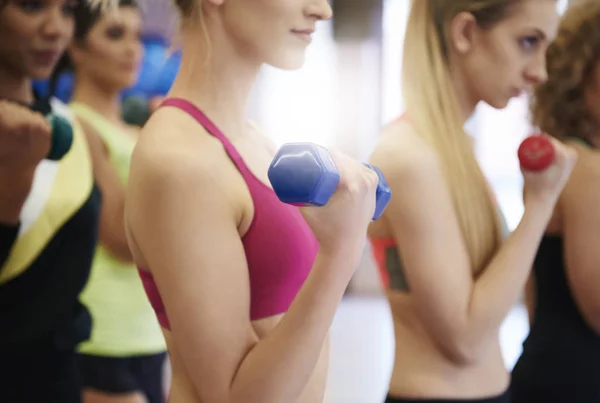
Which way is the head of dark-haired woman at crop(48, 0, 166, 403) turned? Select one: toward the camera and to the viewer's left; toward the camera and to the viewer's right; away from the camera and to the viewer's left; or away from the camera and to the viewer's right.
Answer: toward the camera and to the viewer's right

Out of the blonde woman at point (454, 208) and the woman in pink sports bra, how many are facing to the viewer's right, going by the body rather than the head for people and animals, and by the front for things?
2

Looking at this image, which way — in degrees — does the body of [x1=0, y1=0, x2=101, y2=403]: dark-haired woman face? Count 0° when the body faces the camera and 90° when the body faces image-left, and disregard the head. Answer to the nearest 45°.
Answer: approximately 315°

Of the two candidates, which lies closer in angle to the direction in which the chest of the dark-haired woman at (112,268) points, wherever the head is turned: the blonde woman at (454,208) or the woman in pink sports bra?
the blonde woman

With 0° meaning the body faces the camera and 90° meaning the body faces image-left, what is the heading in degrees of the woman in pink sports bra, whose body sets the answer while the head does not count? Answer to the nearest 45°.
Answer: approximately 270°

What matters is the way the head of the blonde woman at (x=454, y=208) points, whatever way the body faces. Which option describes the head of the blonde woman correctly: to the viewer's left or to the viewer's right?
to the viewer's right

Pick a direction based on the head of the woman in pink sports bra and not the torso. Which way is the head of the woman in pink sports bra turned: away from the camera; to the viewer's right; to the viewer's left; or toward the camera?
to the viewer's right

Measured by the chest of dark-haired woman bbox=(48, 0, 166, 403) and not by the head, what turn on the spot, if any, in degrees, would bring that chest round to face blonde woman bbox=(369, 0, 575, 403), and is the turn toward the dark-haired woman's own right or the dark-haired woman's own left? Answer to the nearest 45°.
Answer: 0° — they already face them

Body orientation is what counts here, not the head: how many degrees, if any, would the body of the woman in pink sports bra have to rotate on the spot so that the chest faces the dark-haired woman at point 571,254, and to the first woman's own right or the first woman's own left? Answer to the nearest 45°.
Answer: approximately 45° to the first woman's own left

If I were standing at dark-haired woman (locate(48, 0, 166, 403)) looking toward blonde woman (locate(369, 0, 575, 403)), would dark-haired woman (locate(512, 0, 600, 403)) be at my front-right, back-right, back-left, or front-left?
front-left

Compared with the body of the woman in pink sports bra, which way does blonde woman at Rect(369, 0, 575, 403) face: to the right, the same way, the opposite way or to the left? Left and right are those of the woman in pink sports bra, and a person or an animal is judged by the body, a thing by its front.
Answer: the same way

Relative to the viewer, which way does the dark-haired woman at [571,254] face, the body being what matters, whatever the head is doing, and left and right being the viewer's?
facing away from the viewer and to the right of the viewer

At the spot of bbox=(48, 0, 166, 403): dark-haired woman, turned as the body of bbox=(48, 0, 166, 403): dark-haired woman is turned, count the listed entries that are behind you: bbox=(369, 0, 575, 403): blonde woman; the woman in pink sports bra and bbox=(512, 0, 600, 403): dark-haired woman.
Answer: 0

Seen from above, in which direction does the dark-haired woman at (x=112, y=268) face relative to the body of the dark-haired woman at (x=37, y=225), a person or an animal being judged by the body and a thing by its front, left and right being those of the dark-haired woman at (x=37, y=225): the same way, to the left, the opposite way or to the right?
the same way

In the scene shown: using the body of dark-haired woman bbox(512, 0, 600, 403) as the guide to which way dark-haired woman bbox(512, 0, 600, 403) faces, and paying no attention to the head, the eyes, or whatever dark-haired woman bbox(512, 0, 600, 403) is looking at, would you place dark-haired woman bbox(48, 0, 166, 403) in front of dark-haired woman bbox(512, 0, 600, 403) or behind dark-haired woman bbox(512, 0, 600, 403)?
behind

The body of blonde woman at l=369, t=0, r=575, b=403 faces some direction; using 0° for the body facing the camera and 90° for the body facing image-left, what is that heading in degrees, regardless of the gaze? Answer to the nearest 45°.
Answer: approximately 270°
